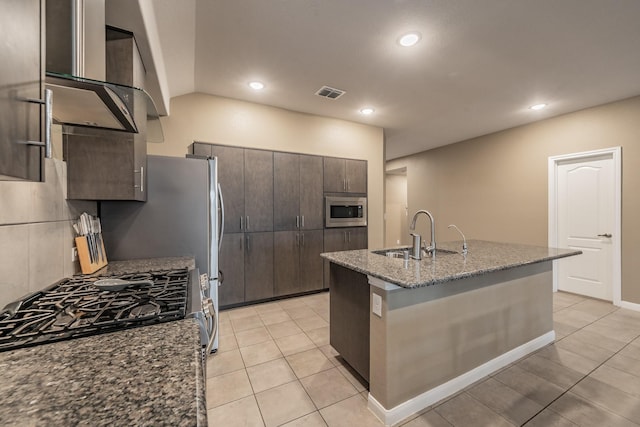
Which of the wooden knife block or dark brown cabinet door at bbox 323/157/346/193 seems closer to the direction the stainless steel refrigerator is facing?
the dark brown cabinet door

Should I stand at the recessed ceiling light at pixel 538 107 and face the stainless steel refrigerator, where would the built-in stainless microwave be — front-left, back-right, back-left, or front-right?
front-right

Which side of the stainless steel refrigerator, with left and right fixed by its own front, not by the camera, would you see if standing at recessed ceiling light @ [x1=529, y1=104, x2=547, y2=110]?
front

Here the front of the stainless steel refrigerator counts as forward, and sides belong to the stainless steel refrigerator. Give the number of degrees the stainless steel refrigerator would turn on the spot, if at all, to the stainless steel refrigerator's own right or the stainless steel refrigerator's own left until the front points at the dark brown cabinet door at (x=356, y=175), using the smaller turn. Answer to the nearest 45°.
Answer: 0° — it already faces it

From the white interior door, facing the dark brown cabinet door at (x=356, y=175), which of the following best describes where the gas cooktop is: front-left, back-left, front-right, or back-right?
front-left

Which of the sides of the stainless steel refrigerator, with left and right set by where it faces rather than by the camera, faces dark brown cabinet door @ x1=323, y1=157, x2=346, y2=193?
front

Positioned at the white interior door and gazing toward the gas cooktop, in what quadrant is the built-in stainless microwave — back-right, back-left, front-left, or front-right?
front-right

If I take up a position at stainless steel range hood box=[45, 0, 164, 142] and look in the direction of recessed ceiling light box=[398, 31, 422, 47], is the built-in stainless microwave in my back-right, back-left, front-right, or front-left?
front-left

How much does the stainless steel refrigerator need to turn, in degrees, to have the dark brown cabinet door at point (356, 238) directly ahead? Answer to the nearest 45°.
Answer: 0° — it already faces it

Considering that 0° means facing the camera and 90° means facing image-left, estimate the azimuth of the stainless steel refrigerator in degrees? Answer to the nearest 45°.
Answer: approximately 270°

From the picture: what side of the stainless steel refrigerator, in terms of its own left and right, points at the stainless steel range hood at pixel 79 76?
right

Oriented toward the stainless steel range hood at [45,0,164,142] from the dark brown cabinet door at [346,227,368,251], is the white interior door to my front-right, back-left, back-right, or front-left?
back-left

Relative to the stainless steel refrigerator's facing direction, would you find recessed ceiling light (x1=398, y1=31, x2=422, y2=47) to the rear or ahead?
ahead

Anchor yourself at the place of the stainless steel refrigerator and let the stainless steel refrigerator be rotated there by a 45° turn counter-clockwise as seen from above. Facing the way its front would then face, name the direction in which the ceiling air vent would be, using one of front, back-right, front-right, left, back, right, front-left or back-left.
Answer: front-right
